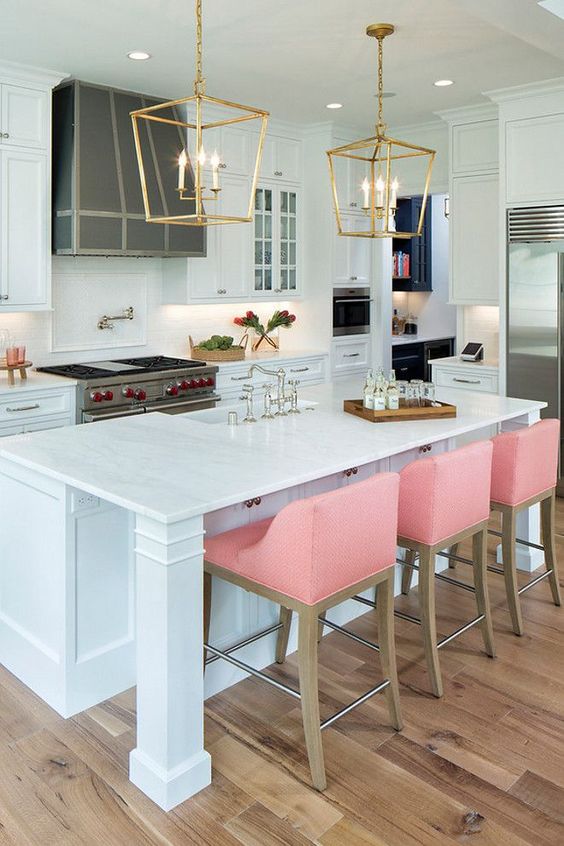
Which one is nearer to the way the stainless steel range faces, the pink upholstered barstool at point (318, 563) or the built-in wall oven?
the pink upholstered barstool

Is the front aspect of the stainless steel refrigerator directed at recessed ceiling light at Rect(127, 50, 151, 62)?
yes

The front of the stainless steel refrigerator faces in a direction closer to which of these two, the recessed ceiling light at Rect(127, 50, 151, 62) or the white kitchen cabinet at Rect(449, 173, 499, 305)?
the recessed ceiling light

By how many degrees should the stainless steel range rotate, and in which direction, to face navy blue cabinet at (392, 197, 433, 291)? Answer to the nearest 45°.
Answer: approximately 90° to its left

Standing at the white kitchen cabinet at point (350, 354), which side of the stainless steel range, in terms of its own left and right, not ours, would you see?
left
